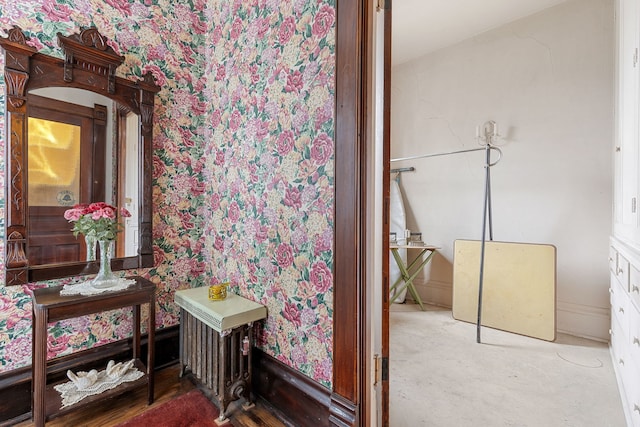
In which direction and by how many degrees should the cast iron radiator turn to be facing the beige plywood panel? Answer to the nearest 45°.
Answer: approximately 135° to its left

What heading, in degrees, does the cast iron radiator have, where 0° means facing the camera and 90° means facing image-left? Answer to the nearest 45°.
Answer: approximately 45°

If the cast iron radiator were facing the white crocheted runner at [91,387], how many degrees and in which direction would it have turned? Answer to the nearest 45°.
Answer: approximately 45° to its right

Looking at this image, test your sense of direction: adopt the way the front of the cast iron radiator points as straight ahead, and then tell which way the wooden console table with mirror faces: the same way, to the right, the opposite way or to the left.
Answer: to the left
